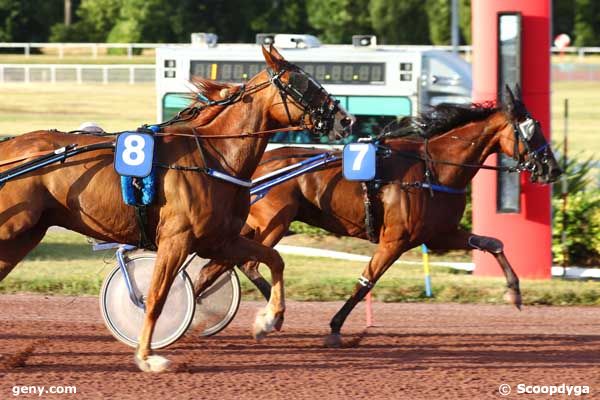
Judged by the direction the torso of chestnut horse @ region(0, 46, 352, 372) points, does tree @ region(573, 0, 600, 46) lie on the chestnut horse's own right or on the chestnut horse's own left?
on the chestnut horse's own left

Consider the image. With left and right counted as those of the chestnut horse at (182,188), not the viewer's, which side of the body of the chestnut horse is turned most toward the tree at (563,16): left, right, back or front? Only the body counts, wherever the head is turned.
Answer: left

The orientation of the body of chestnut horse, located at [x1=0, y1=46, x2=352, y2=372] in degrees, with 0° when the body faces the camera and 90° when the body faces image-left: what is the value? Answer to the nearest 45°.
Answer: approximately 270°

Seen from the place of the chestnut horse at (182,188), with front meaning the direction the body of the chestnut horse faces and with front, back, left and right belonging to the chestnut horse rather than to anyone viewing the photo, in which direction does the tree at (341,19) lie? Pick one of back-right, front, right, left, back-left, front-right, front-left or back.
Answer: left

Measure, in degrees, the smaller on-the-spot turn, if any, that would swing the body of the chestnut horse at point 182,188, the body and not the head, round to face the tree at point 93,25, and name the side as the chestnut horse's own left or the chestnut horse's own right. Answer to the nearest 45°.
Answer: approximately 90° to the chestnut horse's own left

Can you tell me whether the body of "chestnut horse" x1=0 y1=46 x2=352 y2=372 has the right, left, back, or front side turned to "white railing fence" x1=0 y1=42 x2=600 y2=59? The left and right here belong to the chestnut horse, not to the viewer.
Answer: left

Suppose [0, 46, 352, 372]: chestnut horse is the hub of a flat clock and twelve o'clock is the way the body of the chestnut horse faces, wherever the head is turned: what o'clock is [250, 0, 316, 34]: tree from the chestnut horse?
The tree is roughly at 9 o'clock from the chestnut horse.

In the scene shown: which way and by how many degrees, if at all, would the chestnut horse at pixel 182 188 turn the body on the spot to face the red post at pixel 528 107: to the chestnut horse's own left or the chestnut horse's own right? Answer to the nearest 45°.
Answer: approximately 45° to the chestnut horse's own left

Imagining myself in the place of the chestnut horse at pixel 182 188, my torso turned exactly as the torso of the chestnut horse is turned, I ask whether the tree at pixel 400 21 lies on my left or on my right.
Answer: on my left
